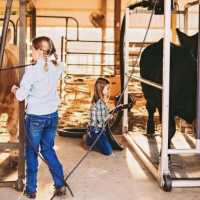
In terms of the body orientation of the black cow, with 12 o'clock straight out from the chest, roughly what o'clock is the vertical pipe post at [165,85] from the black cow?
The vertical pipe post is roughly at 2 o'clock from the black cow.

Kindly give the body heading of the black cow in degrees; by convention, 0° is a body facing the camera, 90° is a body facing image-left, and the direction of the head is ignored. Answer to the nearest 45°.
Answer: approximately 315°

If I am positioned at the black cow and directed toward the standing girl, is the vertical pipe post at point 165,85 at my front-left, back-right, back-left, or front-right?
front-left

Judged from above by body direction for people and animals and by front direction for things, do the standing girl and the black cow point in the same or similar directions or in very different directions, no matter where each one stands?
very different directions

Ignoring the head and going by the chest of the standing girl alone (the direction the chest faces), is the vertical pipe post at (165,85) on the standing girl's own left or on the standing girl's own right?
on the standing girl's own right

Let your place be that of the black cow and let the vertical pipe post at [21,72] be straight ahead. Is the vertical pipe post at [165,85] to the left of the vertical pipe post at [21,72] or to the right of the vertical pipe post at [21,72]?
left

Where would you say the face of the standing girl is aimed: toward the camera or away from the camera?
away from the camera
